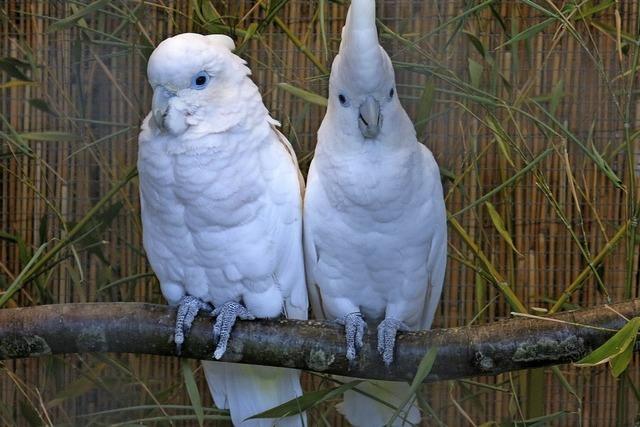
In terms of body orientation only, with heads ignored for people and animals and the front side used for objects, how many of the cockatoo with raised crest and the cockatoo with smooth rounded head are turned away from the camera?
0

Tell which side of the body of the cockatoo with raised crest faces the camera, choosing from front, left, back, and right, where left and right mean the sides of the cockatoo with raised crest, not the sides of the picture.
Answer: front

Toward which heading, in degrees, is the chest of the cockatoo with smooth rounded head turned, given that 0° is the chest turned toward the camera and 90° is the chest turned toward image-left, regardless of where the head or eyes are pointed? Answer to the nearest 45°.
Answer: approximately 45°
